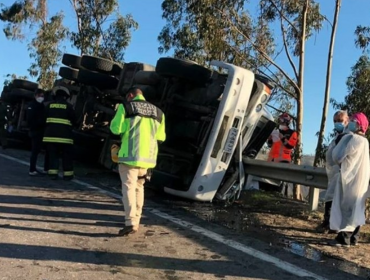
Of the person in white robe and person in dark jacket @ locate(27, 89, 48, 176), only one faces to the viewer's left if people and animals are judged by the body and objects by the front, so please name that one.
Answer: the person in white robe and pink head covering

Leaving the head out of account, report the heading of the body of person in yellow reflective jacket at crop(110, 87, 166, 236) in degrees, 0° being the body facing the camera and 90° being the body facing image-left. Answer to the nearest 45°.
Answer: approximately 135°

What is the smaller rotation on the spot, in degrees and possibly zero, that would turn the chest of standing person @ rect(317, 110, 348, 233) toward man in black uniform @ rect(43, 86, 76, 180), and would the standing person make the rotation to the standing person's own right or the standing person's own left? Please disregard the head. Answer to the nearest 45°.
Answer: approximately 45° to the standing person's own right

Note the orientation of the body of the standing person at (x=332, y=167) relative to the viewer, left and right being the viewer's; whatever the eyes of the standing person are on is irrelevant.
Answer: facing the viewer and to the left of the viewer

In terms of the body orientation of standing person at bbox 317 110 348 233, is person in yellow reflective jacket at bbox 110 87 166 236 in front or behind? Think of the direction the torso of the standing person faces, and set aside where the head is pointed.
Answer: in front

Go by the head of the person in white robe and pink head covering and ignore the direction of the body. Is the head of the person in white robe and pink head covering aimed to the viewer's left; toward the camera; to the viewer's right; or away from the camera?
to the viewer's left
